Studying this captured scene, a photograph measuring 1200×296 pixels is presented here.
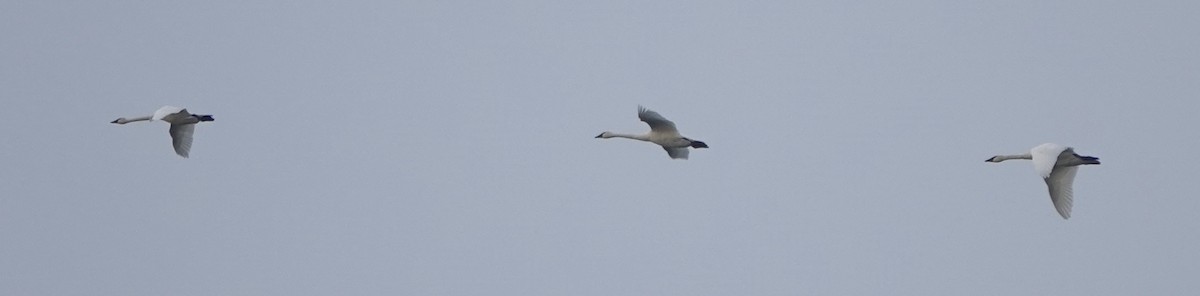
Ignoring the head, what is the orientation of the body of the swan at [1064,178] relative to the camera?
to the viewer's left

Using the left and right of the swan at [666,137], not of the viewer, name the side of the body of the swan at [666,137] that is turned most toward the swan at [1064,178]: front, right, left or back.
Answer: back

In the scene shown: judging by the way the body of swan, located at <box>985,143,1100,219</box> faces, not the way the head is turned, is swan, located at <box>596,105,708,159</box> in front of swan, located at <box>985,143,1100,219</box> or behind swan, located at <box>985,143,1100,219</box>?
in front

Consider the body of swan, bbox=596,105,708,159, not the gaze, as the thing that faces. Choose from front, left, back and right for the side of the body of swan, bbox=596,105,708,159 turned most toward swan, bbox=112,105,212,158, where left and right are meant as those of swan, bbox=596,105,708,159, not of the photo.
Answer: front

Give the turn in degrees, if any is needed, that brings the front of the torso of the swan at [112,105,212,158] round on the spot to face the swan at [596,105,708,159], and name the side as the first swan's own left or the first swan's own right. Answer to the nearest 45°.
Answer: approximately 135° to the first swan's own left

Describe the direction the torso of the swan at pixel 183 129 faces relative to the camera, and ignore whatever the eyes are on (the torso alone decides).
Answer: to the viewer's left

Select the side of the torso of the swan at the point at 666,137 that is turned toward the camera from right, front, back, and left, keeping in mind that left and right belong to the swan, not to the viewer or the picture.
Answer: left
